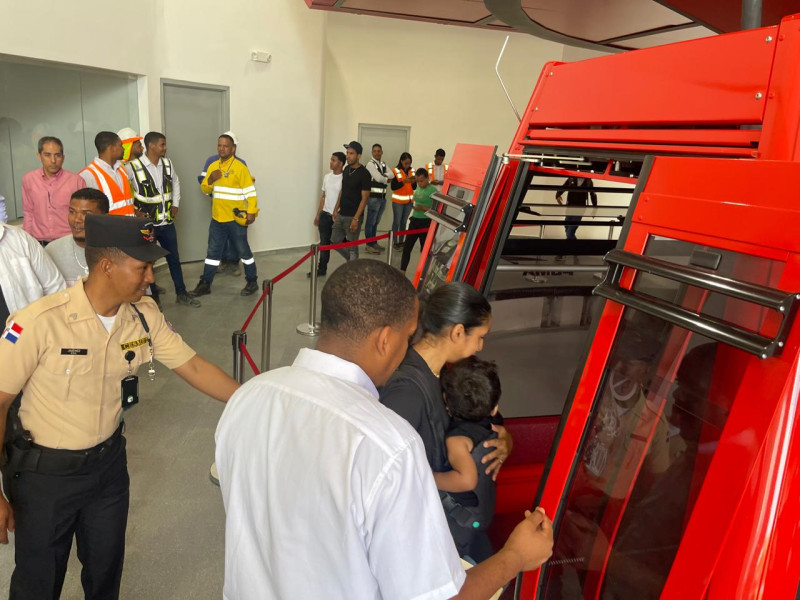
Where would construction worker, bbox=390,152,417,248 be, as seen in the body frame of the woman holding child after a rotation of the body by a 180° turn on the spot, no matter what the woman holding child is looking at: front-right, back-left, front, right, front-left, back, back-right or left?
right

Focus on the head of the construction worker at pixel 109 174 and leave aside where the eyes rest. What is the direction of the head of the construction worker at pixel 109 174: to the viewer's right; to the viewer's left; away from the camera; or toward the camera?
to the viewer's right

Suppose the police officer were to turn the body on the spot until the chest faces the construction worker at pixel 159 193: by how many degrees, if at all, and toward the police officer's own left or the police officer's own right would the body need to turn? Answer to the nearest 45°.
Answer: approximately 135° to the police officer's own left

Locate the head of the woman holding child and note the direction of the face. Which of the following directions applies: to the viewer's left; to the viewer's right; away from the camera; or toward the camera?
to the viewer's right

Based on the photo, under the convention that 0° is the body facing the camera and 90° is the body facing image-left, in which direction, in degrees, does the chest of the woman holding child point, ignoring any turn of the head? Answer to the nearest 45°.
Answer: approximately 270°

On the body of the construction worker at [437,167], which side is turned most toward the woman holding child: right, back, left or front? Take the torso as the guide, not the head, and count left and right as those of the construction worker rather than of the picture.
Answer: front

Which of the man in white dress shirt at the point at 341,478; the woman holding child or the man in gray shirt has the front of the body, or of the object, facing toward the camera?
the man in gray shirt

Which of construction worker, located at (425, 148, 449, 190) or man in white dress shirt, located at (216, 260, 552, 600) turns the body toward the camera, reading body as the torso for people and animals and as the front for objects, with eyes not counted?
the construction worker

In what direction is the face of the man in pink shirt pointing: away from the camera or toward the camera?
toward the camera

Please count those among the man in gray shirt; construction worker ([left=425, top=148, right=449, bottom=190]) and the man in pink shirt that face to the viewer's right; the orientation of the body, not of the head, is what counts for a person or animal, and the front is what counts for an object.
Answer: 0

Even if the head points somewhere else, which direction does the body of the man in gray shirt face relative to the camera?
toward the camera

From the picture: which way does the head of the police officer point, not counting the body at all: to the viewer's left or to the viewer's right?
to the viewer's right

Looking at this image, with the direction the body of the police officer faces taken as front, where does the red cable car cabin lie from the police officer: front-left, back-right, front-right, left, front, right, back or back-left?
front

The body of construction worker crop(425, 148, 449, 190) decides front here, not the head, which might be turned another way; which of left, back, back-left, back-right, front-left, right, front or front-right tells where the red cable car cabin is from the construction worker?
front

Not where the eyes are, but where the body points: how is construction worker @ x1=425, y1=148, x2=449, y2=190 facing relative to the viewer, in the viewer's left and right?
facing the viewer

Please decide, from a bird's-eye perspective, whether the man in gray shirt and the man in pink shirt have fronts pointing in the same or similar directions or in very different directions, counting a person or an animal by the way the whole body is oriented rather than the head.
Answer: same or similar directions

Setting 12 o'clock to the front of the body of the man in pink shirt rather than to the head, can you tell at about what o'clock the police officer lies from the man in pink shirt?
The police officer is roughly at 12 o'clock from the man in pink shirt.

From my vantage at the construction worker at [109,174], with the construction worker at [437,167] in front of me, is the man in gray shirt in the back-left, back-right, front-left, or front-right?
back-right

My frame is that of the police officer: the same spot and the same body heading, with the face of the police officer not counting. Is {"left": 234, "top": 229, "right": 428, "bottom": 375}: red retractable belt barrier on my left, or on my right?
on my left

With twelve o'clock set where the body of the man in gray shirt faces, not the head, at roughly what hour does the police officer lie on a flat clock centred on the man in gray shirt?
The police officer is roughly at 12 o'clock from the man in gray shirt.
